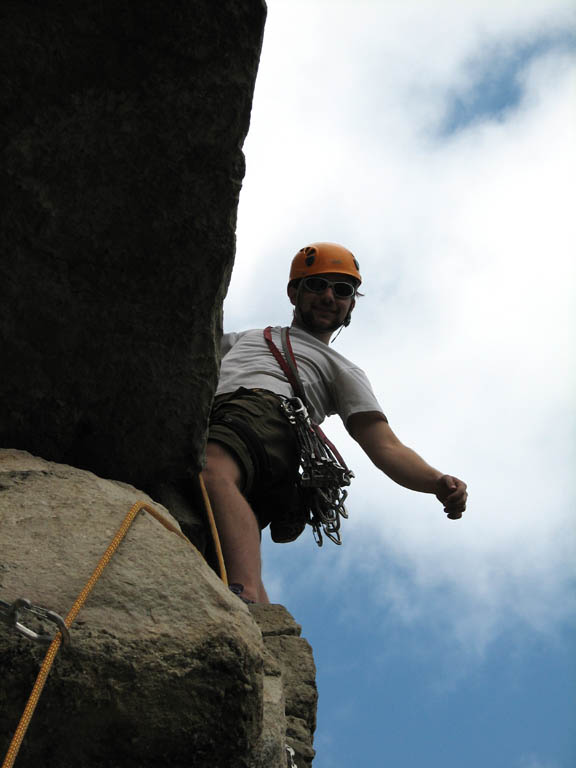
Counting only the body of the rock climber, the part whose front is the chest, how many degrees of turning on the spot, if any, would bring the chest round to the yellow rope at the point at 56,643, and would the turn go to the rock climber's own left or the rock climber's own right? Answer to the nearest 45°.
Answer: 0° — they already face it

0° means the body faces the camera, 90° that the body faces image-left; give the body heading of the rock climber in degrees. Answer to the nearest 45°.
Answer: approximately 0°

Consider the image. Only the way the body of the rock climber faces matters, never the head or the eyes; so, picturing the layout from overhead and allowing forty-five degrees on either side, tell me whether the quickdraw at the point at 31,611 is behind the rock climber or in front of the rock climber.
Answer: in front
